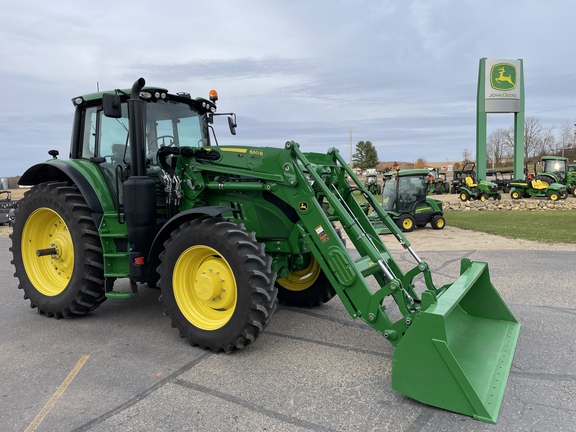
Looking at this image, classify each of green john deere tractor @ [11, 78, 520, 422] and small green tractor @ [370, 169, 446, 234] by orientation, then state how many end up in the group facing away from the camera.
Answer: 0

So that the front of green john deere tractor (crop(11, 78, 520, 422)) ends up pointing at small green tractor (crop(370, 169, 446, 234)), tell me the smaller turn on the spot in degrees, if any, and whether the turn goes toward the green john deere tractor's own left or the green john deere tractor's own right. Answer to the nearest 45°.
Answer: approximately 90° to the green john deere tractor's own left

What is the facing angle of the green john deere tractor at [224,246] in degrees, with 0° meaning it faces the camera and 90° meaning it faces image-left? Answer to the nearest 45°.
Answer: approximately 315°
